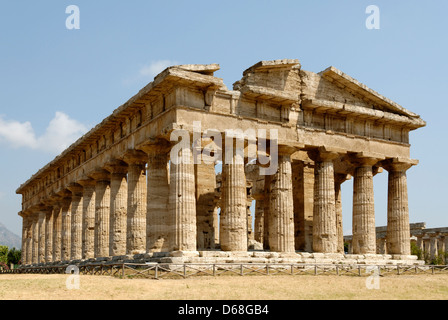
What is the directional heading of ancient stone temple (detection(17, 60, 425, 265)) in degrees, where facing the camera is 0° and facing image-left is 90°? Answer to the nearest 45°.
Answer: approximately 315°
